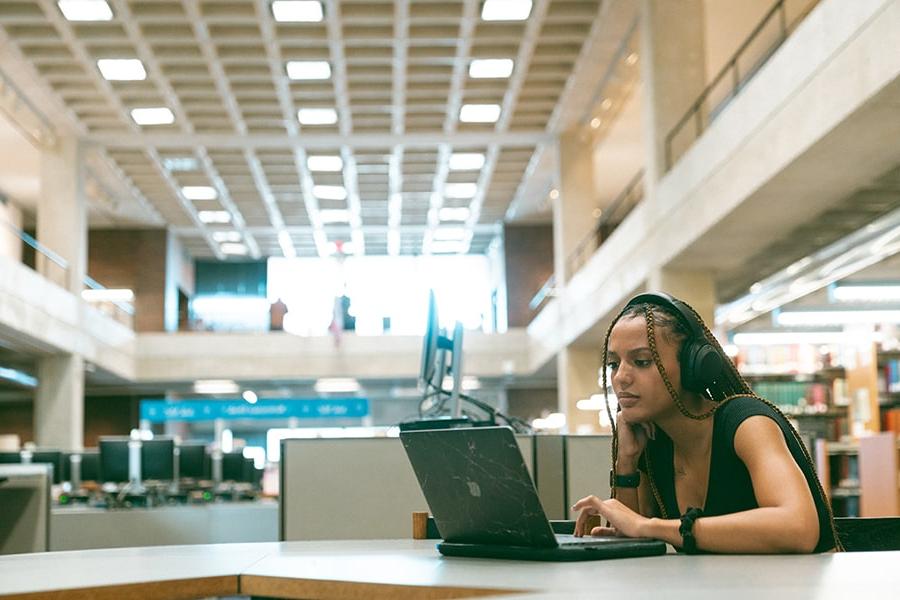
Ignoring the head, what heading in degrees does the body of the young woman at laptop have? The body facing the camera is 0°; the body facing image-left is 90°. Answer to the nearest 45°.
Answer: approximately 45°

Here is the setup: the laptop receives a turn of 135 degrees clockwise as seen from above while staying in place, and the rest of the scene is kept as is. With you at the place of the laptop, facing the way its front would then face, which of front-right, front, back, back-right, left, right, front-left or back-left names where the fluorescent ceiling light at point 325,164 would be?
back

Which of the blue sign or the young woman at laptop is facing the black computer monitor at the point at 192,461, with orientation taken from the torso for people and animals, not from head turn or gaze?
the blue sign

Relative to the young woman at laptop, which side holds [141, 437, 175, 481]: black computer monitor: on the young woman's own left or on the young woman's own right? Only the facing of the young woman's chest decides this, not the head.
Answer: on the young woman's own right

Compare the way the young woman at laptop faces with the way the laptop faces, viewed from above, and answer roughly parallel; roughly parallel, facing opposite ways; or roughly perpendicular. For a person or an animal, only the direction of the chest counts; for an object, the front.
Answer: roughly parallel, facing opposite ways

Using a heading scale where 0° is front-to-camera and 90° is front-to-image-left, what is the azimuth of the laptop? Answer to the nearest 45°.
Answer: approximately 225°

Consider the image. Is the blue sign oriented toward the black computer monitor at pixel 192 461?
yes

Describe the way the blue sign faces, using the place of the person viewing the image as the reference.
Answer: facing the viewer

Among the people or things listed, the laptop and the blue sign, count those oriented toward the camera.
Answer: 1

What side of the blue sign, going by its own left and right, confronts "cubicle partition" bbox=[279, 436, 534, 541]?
front

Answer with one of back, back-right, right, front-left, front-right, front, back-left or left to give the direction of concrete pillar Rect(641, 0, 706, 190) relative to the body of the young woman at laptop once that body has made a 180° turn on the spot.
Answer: front-left

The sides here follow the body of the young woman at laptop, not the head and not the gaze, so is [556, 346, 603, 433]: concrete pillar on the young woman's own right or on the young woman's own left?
on the young woman's own right

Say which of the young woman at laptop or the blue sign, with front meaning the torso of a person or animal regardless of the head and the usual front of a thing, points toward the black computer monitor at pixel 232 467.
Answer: the blue sign

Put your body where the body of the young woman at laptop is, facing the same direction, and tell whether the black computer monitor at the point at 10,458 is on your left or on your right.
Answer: on your right

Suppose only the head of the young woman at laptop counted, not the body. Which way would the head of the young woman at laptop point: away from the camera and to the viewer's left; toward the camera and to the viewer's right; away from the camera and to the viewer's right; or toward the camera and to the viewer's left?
toward the camera and to the viewer's left
